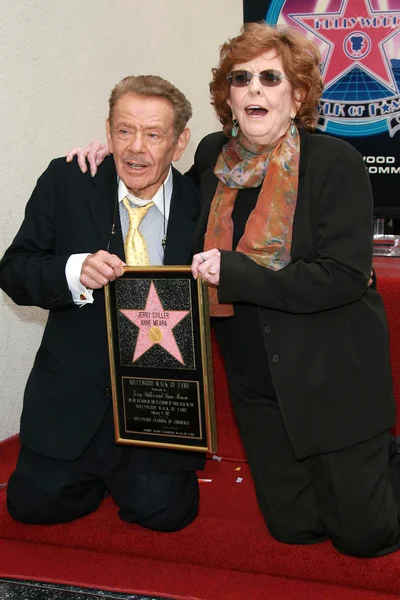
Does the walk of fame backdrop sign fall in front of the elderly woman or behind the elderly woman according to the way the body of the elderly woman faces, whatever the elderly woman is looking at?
behind

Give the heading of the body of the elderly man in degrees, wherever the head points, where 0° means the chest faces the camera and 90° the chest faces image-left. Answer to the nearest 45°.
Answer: approximately 0°

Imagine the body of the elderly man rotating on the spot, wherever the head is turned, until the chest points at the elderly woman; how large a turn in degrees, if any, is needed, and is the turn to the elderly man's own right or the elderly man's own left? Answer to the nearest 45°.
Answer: approximately 45° to the elderly man's own left

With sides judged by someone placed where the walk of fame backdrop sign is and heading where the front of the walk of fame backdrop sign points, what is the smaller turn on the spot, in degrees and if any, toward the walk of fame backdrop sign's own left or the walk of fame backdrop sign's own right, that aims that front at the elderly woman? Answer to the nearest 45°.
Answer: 0° — it already faces them

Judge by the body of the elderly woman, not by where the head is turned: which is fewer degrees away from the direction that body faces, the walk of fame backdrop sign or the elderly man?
the elderly man

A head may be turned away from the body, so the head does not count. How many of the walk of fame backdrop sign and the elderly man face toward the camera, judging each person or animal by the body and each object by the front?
2

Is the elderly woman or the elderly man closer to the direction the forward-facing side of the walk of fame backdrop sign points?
the elderly woman

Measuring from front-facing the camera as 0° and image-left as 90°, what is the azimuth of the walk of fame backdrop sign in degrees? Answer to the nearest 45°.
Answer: approximately 0°

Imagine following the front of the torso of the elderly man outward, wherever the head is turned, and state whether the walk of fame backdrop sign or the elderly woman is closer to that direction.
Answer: the elderly woman
